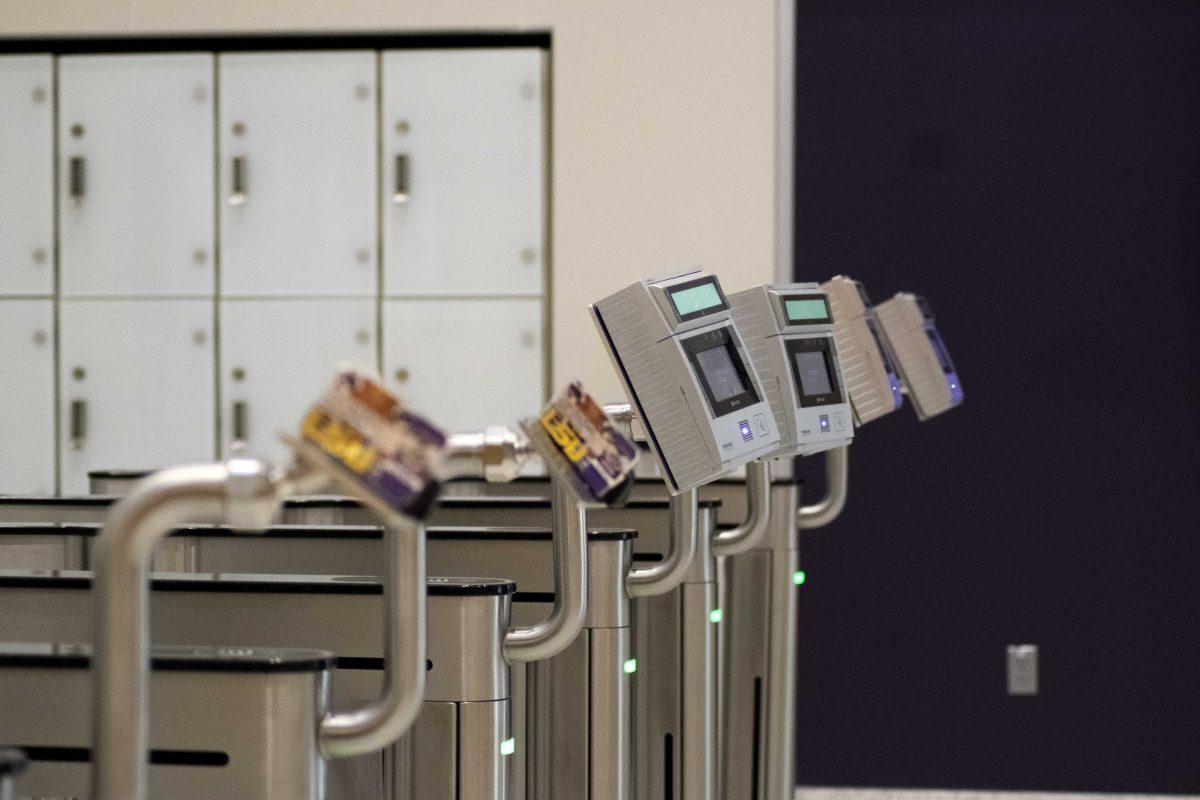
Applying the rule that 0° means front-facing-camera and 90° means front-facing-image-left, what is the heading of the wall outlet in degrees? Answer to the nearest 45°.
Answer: approximately 0°

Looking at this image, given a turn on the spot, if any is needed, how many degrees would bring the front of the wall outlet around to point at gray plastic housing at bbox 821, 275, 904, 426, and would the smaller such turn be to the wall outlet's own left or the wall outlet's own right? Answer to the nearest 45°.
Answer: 0° — it already faces it

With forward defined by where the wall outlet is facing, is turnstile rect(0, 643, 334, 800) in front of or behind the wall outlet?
in front

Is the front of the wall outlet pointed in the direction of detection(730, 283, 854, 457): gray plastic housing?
yes

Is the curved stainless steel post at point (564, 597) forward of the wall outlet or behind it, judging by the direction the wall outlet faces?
forward
